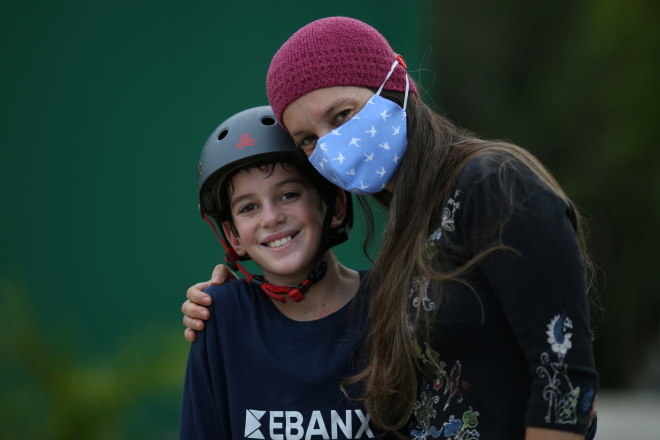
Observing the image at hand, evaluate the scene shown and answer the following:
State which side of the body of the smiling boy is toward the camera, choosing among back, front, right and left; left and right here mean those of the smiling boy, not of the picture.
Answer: front

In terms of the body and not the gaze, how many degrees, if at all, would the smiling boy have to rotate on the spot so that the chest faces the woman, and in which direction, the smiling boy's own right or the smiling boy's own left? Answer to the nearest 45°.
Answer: approximately 45° to the smiling boy's own left

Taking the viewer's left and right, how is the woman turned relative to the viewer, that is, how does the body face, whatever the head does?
facing the viewer and to the left of the viewer

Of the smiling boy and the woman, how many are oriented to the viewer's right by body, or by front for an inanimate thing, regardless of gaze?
0

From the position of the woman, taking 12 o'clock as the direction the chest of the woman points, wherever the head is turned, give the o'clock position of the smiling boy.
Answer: The smiling boy is roughly at 3 o'clock from the woman.
